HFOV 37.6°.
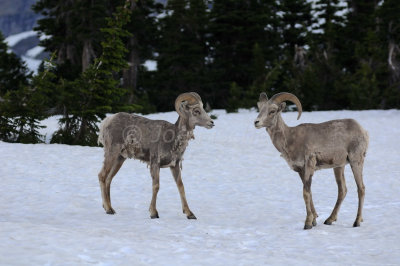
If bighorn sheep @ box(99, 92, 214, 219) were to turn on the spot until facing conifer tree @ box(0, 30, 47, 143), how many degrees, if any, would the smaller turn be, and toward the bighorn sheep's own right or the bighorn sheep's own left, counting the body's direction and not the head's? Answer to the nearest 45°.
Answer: approximately 135° to the bighorn sheep's own left

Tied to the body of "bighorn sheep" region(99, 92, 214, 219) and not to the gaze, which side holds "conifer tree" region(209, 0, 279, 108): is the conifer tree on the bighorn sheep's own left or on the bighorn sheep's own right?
on the bighorn sheep's own left

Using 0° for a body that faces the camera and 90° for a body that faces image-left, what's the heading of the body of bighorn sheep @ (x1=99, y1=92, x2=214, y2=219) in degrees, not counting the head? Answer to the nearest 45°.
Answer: approximately 270°

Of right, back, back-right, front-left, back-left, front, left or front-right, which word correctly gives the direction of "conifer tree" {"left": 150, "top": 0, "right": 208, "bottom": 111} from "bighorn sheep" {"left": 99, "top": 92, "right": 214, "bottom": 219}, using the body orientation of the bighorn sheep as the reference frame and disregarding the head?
left

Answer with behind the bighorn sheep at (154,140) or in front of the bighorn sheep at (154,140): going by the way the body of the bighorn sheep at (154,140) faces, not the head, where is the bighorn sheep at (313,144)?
in front

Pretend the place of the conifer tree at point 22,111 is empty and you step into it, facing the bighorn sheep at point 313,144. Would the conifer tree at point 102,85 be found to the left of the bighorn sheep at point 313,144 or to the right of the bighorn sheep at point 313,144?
left

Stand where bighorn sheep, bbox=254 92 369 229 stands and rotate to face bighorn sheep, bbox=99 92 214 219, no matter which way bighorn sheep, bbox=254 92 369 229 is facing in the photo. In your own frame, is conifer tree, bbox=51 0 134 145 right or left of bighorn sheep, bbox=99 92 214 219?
right

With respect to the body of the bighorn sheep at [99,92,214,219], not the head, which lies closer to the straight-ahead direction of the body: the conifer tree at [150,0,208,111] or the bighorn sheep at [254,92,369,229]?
the bighorn sheep
